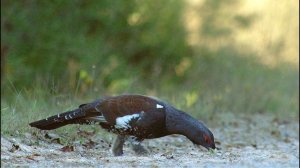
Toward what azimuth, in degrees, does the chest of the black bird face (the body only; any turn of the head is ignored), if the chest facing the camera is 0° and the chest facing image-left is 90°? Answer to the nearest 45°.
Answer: approximately 270°
